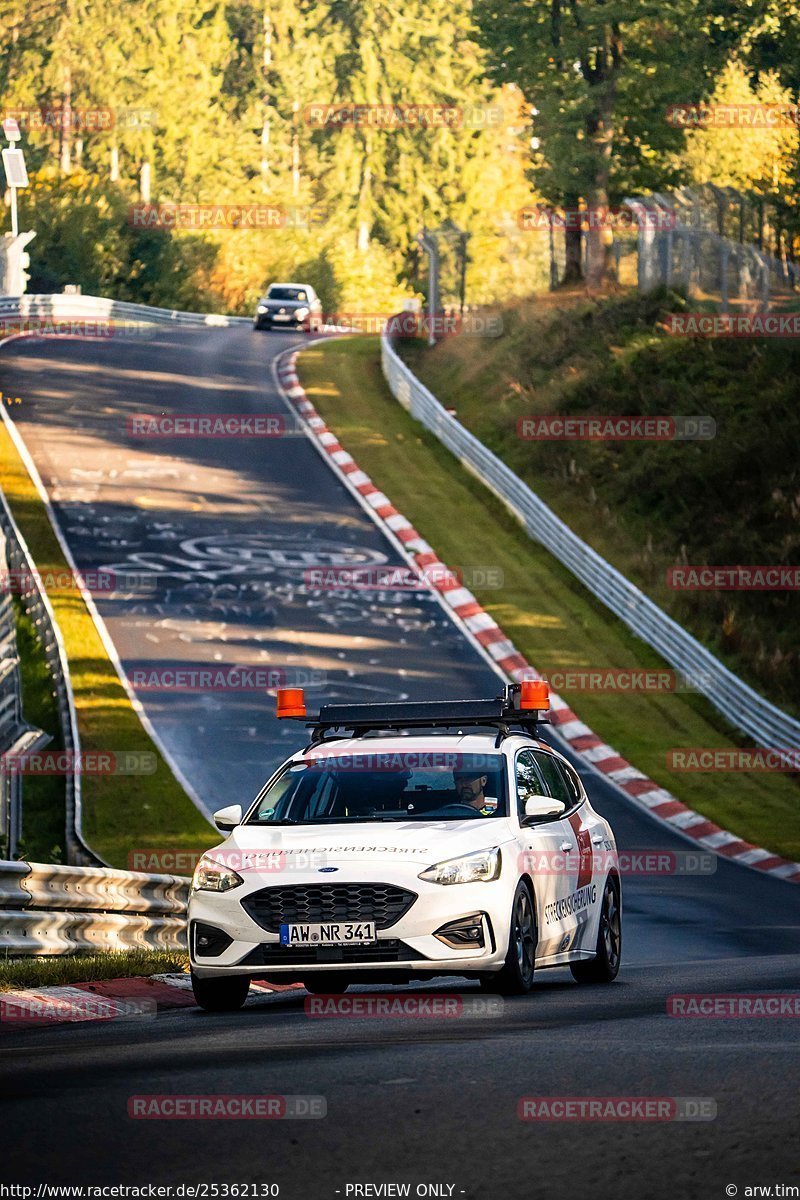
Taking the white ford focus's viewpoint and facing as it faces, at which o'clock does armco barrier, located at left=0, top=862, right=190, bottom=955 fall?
The armco barrier is roughly at 3 o'clock from the white ford focus.

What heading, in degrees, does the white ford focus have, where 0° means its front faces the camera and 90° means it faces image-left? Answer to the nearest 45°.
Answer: approximately 45°

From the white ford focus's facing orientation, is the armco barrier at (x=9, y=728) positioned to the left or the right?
on its right

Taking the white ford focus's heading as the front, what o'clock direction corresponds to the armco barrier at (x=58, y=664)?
The armco barrier is roughly at 4 o'clock from the white ford focus.

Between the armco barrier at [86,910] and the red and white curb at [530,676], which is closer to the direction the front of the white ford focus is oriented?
the armco barrier

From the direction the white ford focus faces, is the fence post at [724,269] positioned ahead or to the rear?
to the rear

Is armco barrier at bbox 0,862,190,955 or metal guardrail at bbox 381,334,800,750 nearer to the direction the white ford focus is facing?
the armco barrier

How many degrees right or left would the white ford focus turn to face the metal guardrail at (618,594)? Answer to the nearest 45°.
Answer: approximately 135° to its right

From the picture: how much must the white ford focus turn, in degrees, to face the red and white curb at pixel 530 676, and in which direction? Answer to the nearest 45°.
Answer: approximately 135° to its right
